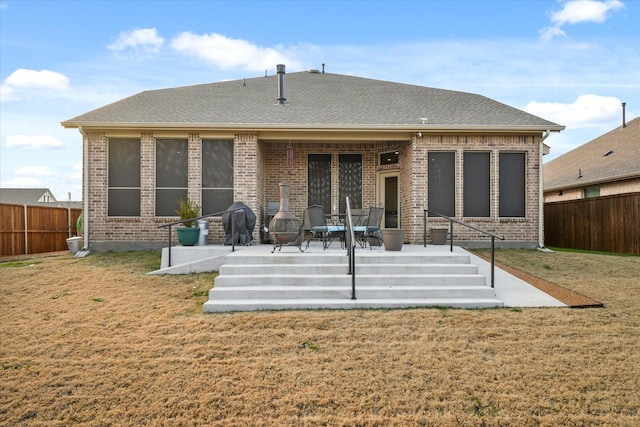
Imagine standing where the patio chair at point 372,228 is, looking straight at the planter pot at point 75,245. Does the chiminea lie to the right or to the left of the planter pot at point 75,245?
left

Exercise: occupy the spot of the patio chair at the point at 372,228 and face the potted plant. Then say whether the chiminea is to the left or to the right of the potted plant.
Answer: left

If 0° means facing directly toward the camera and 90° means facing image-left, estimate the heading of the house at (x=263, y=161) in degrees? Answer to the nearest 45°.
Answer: approximately 180°

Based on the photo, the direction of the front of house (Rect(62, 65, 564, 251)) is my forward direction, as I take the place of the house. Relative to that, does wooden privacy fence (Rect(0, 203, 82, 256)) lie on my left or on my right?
on my left

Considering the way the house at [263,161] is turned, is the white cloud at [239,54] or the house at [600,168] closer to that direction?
the white cloud

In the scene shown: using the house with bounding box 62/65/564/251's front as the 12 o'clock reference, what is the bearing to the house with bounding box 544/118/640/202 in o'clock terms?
the house with bounding box 544/118/640/202 is roughly at 2 o'clock from the house with bounding box 62/65/564/251.

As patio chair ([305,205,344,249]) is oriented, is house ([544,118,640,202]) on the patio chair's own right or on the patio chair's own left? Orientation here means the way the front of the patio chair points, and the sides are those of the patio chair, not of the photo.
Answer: on the patio chair's own left

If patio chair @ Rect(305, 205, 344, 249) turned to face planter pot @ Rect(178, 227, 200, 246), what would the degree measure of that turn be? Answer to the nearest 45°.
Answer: approximately 135° to its right

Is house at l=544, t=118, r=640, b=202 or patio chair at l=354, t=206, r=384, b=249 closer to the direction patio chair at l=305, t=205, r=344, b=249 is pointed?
the patio chair

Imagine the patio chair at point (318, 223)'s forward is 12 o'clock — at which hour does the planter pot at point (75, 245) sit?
The planter pot is roughly at 5 o'clock from the patio chair.

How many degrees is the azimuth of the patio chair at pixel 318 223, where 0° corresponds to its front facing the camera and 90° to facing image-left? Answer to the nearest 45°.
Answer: approximately 315°
